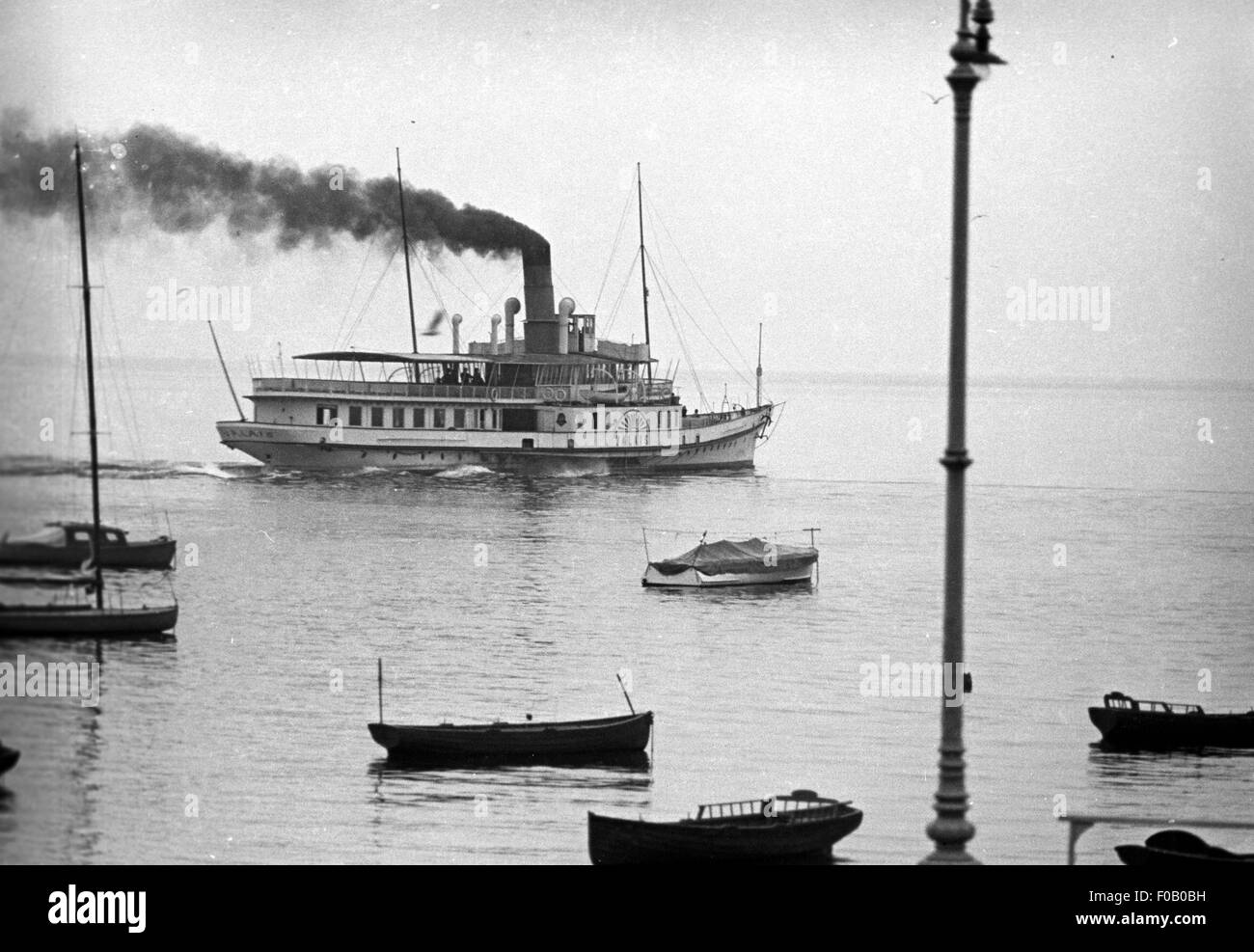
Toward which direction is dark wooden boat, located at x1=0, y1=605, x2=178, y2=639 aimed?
to the viewer's right

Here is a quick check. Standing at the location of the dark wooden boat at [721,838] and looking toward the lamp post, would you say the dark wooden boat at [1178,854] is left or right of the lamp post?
left
